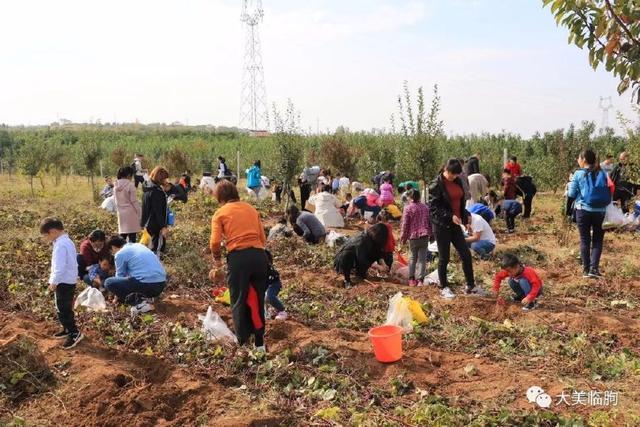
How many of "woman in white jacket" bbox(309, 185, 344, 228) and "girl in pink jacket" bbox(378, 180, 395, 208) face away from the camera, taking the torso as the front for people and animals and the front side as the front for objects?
2

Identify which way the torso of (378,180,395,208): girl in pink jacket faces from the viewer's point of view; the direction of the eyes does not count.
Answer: away from the camera

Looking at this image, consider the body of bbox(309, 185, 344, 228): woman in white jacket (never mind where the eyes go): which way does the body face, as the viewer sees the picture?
away from the camera

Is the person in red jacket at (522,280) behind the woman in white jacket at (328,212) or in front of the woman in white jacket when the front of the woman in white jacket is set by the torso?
behind

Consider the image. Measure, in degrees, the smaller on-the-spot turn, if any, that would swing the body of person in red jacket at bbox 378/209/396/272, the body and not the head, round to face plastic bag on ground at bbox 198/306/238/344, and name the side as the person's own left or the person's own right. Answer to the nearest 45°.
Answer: approximately 45° to the person's own left

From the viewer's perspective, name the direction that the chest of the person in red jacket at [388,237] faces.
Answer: to the viewer's left

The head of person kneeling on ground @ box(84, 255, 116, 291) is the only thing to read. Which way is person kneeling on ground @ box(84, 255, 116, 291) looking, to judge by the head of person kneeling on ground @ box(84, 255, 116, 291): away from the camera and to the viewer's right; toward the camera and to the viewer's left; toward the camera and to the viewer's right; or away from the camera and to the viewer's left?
toward the camera and to the viewer's right

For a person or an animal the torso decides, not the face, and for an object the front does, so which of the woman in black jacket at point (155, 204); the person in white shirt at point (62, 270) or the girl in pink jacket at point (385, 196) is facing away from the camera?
the girl in pink jacket
